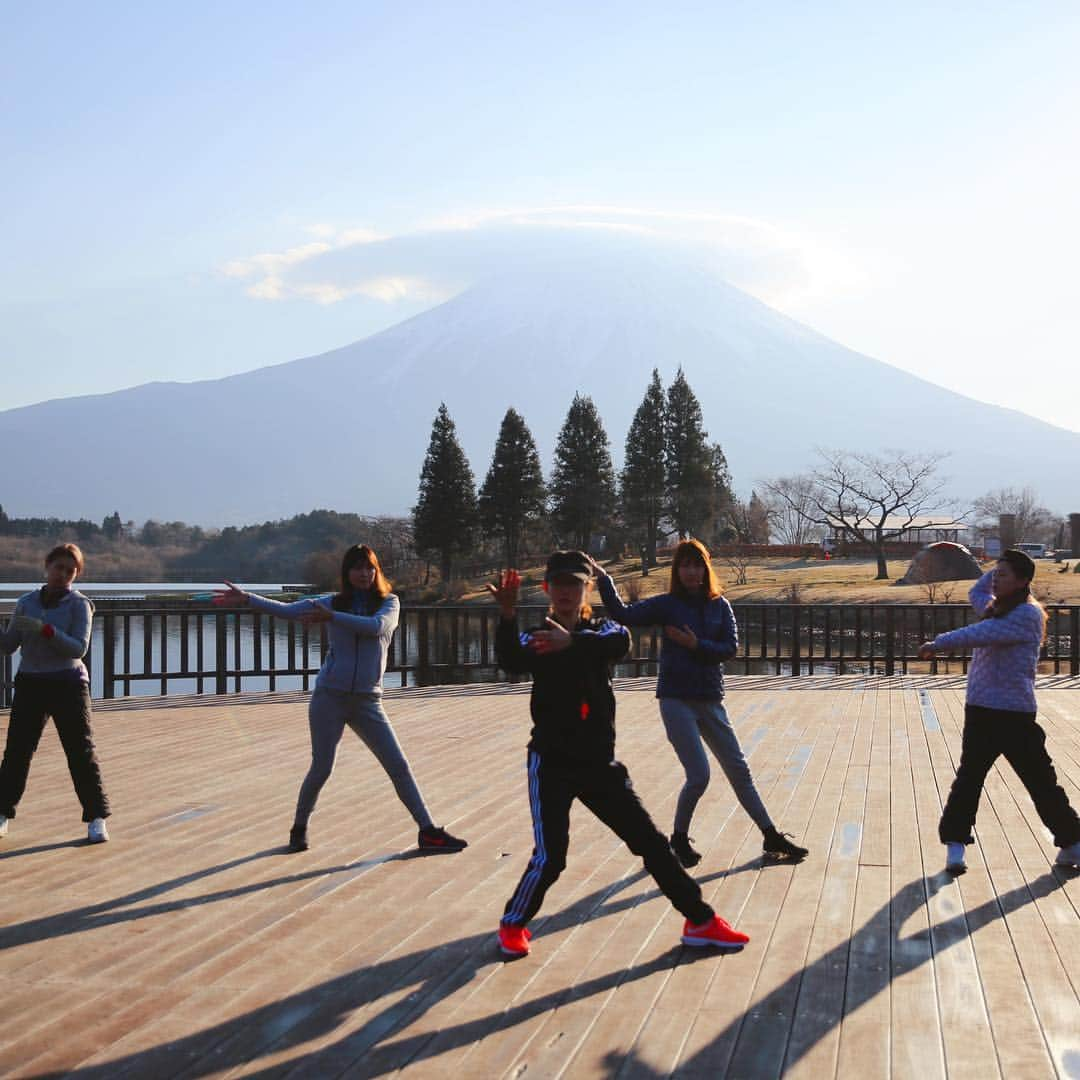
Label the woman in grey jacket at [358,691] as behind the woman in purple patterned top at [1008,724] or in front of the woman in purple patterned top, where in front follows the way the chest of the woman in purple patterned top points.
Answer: in front

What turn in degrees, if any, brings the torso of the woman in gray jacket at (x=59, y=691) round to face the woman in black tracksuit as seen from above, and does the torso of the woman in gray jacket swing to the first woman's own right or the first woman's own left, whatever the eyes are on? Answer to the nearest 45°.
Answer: approximately 45° to the first woman's own left

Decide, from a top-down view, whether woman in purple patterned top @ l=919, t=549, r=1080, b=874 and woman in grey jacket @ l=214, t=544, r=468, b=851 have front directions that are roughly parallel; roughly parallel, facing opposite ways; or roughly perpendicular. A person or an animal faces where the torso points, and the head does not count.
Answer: roughly perpendicular

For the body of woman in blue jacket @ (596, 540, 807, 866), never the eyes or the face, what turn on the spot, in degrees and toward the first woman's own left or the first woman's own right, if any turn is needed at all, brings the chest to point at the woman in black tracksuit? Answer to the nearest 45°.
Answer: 0° — they already face them

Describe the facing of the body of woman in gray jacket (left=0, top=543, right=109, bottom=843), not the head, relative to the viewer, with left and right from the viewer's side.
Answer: facing the viewer

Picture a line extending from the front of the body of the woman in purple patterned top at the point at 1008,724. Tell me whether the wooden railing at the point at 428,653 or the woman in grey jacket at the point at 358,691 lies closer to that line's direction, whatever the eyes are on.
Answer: the woman in grey jacket

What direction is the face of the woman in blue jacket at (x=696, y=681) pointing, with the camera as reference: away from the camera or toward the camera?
toward the camera

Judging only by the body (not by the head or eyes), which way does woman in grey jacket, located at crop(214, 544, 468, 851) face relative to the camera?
toward the camera

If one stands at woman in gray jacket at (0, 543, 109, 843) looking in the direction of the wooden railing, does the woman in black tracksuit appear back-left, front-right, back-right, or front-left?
back-right

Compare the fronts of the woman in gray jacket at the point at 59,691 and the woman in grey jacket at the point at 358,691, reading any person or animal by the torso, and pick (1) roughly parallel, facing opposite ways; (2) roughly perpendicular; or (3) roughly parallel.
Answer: roughly parallel

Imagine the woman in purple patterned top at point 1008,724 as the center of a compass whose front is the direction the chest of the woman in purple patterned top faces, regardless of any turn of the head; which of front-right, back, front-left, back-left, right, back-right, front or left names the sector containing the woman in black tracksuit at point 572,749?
front

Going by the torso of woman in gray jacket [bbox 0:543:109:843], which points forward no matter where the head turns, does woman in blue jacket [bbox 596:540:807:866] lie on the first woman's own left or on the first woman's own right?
on the first woman's own left

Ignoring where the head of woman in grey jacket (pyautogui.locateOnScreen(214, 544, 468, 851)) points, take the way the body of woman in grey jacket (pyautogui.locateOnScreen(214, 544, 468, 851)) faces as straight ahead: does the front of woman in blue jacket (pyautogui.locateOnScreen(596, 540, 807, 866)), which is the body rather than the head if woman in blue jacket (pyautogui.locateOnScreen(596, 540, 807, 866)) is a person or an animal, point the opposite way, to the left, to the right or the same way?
the same way

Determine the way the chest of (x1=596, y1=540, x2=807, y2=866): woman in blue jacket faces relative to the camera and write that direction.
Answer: toward the camera

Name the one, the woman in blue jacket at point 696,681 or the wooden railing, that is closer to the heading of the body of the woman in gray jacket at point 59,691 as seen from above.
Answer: the woman in blue jacket
